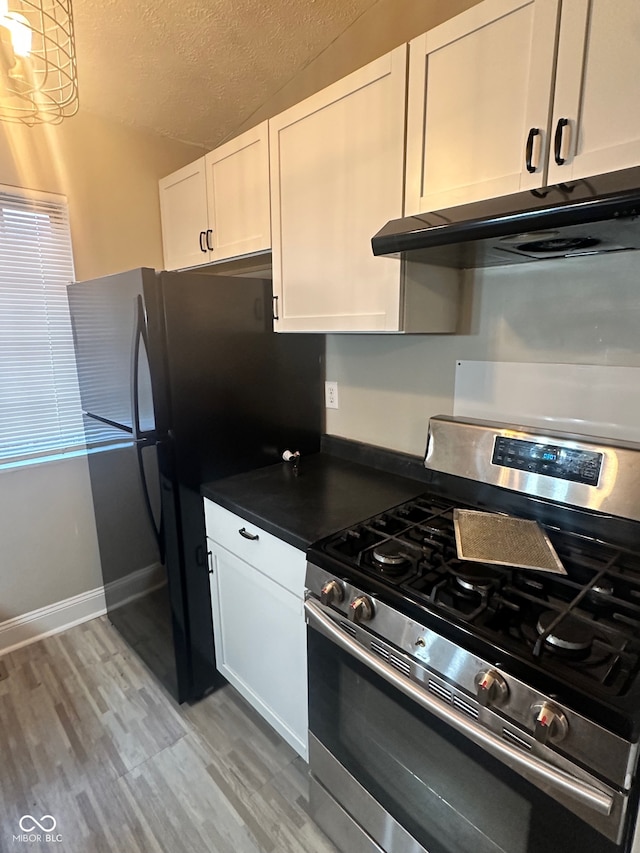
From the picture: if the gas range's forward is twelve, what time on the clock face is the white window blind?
The white window blind is roughly at 2 o'clock from the gas range.

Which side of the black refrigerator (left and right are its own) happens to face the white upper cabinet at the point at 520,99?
left

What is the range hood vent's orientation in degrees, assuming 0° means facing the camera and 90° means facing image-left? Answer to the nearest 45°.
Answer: approximately 45°

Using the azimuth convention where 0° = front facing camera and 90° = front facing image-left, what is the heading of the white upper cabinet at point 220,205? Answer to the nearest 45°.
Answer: approximately 45°

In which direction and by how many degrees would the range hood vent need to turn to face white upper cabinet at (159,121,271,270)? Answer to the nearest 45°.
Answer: approximately 90° to its right

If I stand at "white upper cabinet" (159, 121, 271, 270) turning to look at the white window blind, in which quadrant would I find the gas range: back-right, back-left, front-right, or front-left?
back-left

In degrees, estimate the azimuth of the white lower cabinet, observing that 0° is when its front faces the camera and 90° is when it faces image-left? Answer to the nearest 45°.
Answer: approximately 45°

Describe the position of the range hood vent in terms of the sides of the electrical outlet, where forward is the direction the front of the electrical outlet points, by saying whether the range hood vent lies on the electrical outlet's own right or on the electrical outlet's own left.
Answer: on the electrical outlet's own left

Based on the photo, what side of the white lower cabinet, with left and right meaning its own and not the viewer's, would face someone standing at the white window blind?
right

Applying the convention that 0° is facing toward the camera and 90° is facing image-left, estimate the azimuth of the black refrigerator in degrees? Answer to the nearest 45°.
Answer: approximately 45°
